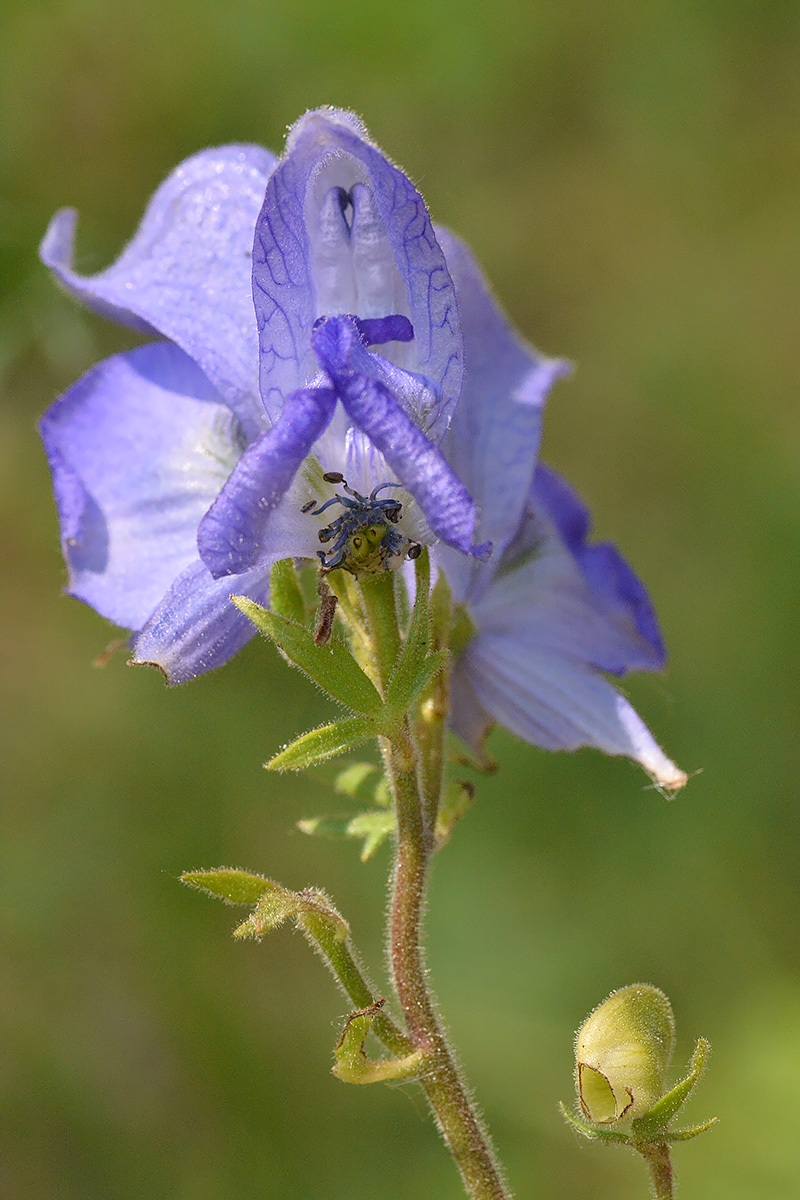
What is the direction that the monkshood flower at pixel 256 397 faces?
toward the camera
